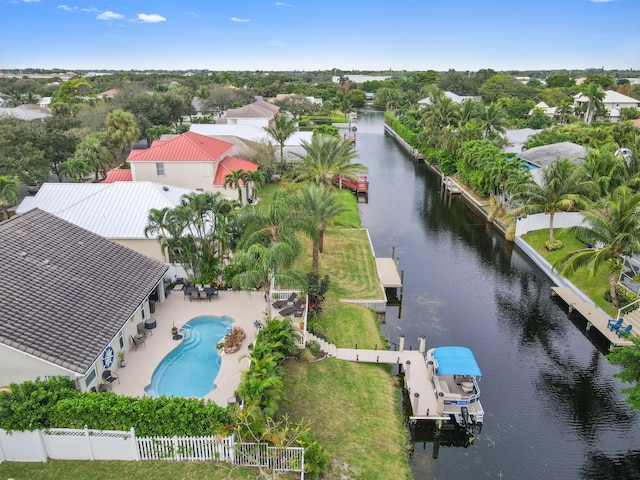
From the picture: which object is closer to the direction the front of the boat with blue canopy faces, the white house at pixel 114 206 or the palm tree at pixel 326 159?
the palm tree

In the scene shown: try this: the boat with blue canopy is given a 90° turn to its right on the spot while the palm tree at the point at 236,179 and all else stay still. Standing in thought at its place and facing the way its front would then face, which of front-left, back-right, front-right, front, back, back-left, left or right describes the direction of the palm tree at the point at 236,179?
back-left

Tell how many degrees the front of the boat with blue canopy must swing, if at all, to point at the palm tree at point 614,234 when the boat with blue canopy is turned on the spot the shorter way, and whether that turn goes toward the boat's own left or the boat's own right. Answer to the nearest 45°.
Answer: approximately 45° to the boat's own right

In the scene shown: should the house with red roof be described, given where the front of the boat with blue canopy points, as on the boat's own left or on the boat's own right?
on the boat's own left

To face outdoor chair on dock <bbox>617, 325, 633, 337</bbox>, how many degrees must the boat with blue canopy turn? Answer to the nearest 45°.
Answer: approximately 45° to its right

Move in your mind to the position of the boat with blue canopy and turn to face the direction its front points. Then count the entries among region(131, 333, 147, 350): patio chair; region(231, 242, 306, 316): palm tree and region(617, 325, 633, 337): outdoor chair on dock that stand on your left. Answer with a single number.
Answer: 2

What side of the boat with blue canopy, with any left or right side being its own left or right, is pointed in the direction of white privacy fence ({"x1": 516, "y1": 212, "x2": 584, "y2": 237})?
front

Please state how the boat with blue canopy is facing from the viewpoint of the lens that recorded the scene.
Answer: facing away from the viewer

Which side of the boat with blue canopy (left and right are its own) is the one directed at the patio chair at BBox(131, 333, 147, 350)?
left

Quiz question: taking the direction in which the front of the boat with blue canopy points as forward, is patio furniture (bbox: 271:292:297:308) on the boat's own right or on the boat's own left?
on the boat's own left
